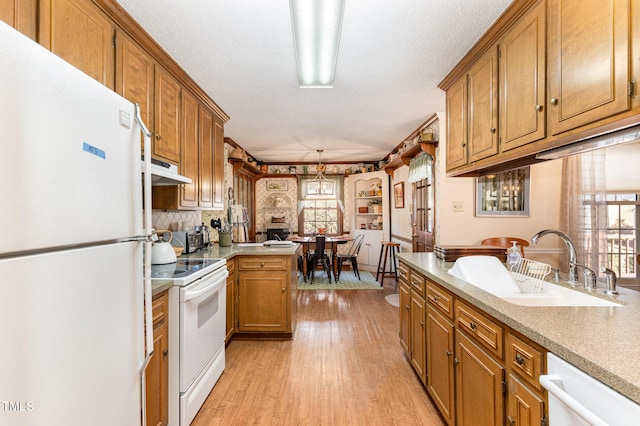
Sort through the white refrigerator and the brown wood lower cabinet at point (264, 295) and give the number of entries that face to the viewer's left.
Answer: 0

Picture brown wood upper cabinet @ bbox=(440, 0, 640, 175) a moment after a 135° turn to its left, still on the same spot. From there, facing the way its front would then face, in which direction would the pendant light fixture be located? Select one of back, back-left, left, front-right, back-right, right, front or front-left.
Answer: back-left

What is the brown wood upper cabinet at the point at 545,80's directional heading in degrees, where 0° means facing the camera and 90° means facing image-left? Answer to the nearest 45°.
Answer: approximately 45°

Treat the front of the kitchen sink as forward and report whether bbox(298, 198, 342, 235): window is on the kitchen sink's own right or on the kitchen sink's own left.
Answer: on the kitchen sink's own right

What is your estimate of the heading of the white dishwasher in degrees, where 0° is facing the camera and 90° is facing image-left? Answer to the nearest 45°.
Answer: approximately 45°

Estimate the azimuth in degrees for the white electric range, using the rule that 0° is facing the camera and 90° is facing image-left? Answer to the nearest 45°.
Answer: approximately 315°

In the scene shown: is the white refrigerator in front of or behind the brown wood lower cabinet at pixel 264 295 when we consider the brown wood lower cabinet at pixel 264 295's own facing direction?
in front

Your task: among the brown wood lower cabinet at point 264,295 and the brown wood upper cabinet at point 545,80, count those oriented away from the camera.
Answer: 0

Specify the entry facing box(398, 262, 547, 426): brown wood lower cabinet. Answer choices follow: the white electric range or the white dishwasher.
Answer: the white electric range

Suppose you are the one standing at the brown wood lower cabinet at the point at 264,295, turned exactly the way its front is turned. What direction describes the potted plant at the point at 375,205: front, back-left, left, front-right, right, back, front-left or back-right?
back-left

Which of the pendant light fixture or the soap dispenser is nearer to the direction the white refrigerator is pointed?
the soap dispenser

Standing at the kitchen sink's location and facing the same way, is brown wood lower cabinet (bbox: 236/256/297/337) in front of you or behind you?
in front

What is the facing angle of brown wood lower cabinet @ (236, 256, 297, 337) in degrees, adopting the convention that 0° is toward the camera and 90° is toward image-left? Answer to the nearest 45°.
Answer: approximately 0°

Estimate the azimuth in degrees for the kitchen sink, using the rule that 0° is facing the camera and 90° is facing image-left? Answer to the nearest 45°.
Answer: approximately 45°
